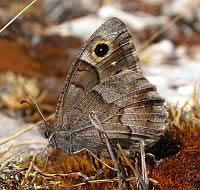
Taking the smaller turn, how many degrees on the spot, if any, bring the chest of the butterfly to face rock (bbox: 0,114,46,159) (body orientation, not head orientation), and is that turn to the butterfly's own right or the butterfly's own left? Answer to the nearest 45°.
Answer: approximately 45° to the butterfly's own right

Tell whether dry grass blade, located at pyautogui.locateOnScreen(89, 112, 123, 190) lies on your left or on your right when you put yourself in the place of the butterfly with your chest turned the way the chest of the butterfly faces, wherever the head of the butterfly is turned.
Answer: on your left

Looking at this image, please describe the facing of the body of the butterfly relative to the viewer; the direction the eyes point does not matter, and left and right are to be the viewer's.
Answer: facing to the left of the viewer
